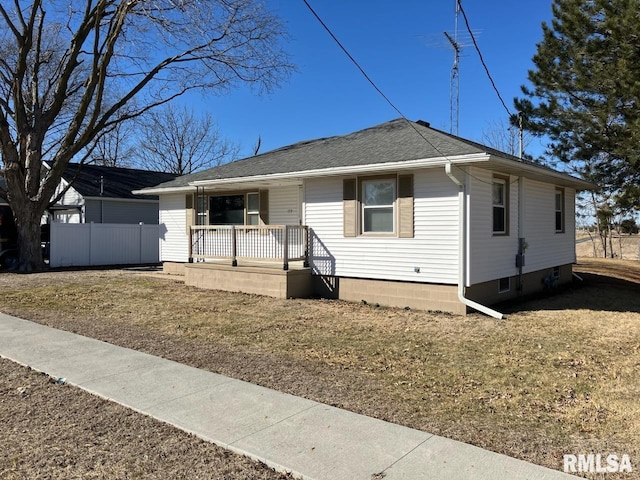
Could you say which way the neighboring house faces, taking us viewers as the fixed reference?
facing the viewer and to the left of the viewer

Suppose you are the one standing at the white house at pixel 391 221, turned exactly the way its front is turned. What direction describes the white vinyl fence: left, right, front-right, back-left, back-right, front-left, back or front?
right

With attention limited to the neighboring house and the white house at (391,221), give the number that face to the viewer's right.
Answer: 0

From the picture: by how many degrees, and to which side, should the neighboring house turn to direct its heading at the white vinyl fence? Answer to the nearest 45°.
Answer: approximately 45° to its left

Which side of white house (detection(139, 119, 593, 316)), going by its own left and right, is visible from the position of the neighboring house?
right

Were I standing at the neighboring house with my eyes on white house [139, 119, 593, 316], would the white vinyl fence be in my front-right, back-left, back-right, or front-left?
front-right

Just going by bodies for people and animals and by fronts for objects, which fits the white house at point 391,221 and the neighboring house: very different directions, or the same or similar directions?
same or similar directions

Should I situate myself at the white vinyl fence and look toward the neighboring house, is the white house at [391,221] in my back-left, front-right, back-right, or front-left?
back-right

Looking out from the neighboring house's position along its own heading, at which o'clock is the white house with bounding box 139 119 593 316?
The white house is roughly at 10 o'clock from the neighboring house.
